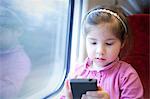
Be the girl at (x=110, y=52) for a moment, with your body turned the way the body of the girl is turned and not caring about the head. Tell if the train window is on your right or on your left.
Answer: on your right
